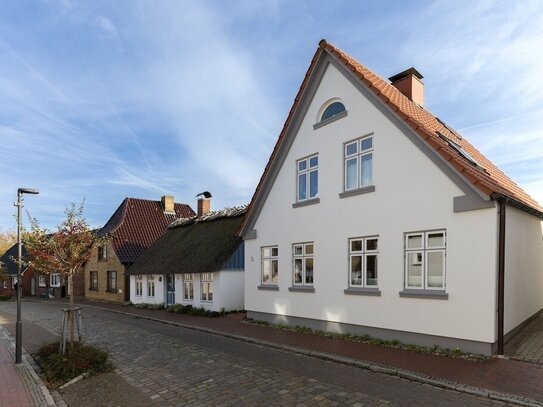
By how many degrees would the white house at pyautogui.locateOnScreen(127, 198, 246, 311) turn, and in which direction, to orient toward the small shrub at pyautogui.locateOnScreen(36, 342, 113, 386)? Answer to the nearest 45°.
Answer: approximately 45° to its left

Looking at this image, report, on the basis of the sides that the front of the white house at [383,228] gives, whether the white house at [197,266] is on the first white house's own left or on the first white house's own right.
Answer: on the first white house's own right

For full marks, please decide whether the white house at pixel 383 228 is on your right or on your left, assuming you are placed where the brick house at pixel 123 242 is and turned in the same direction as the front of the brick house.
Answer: on your left

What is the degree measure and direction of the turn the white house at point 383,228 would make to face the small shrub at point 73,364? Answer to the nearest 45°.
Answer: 0° — it already faces it

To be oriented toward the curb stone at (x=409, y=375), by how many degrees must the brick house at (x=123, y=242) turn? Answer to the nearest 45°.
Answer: approximately 45° to its left
